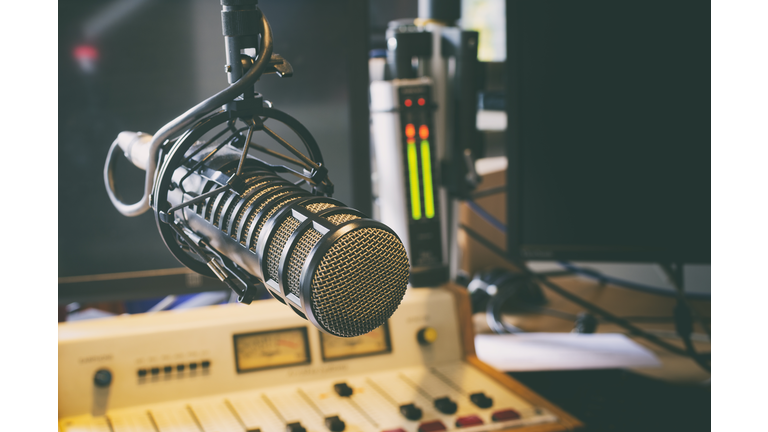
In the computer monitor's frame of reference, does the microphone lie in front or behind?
in front

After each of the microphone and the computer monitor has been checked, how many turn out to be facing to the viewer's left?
0

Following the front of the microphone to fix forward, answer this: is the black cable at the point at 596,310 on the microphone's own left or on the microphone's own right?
on the microphone's own left
